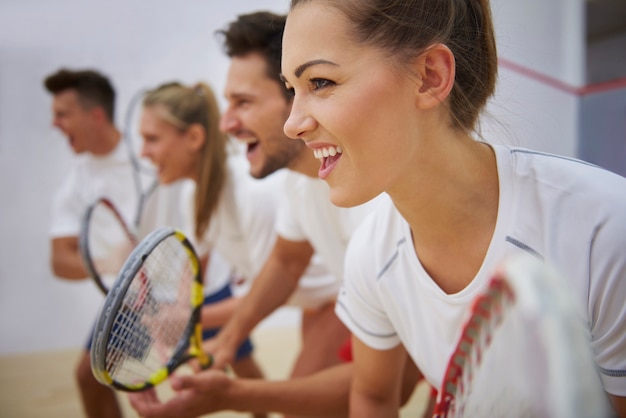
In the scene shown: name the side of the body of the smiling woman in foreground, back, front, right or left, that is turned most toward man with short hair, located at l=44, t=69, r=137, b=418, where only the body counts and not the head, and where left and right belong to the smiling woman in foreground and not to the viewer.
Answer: right

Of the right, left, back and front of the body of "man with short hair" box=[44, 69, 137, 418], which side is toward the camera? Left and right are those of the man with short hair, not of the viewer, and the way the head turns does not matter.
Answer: left

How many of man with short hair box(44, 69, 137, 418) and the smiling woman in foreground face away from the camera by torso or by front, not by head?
0

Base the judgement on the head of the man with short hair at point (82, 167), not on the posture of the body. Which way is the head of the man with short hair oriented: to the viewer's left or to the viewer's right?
to the viewer's left

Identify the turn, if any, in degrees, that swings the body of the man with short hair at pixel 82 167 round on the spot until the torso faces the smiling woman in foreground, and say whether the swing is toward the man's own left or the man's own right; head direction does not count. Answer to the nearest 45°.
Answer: approximately 90° to the man's own left
